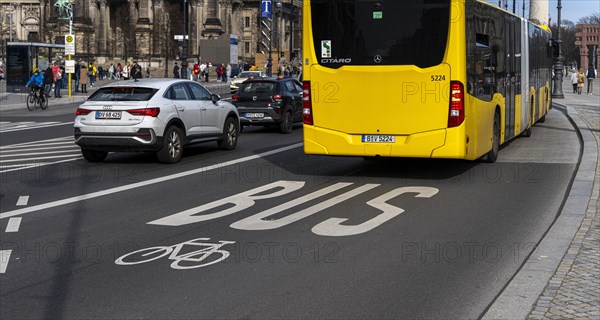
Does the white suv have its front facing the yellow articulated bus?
no

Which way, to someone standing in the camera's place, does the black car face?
facing away from the viewer and to the right of the viewer

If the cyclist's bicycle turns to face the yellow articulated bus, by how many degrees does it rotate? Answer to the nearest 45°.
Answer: approximately 45° to its left

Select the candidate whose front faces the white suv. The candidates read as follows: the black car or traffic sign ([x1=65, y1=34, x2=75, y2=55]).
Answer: the traffic sign

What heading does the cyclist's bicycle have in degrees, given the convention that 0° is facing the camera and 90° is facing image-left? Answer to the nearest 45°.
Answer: approximately 45°

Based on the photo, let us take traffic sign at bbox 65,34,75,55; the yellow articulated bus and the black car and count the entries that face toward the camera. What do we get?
1

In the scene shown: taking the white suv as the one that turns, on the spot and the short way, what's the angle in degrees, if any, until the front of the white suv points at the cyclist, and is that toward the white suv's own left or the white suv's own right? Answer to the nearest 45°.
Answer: approximately 45° to the white suv's own left

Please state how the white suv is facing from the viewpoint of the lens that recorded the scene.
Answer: facing away from the viewer and to the right of the viewer

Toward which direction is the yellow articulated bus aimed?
away from the camera

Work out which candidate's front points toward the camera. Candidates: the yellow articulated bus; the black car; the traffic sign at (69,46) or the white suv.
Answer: the traffic sign

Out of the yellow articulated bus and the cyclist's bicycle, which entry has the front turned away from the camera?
the yellow articulated bus

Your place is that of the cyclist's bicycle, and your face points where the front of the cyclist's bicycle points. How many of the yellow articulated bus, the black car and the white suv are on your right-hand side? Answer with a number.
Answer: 0

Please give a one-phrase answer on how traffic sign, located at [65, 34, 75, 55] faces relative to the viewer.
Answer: facing the viewer

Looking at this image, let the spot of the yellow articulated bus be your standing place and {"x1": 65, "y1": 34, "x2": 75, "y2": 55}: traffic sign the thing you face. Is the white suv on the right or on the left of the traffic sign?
left

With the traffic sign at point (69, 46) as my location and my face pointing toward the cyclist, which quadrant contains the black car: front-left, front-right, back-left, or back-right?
front-left

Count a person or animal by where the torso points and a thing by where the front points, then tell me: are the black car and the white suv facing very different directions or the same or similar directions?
same or similar directions

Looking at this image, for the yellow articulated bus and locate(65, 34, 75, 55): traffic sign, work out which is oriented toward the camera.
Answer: the traffic sign

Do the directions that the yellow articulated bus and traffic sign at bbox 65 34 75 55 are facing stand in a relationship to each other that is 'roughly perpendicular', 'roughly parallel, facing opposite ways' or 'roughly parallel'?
roughly parallel, facing opposite ways

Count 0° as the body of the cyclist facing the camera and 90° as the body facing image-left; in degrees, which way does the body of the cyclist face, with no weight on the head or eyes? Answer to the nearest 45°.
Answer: approximately 45°
